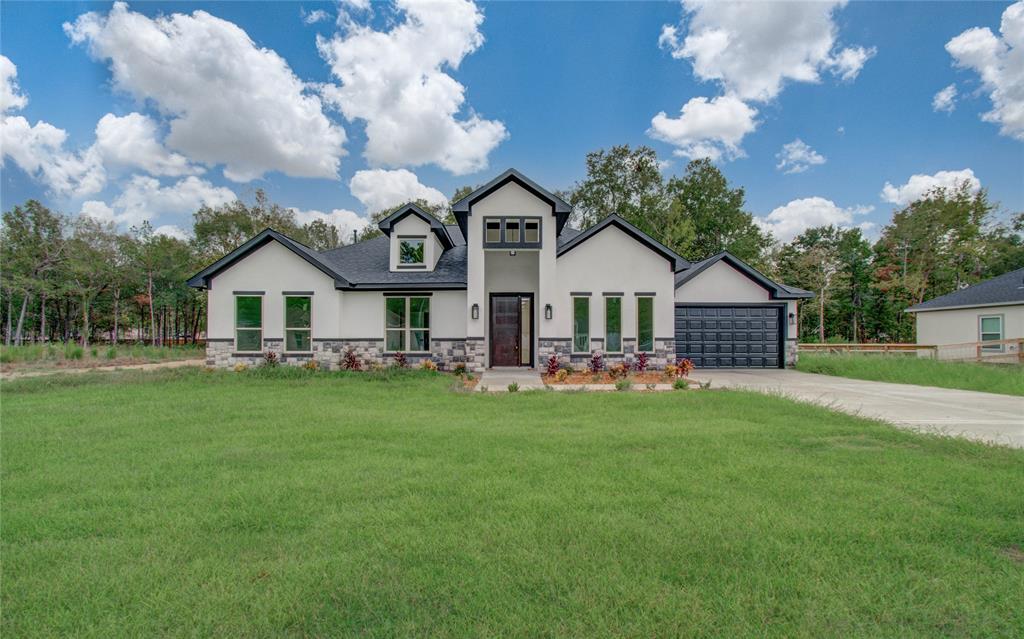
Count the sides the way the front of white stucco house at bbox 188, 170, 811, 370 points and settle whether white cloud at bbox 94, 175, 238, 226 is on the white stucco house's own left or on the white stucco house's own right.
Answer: on the white stucco house's own right

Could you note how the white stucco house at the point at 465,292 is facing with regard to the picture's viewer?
facing the viewer

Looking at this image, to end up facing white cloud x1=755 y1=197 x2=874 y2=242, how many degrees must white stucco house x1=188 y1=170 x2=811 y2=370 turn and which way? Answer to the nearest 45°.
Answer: approximately 135° to its left

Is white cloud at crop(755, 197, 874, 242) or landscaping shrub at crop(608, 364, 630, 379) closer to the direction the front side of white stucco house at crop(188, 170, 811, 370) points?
the landscaping shrub

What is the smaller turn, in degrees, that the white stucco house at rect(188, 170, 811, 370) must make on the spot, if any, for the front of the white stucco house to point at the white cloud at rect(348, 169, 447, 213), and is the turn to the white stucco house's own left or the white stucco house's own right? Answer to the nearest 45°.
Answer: approximately 180°

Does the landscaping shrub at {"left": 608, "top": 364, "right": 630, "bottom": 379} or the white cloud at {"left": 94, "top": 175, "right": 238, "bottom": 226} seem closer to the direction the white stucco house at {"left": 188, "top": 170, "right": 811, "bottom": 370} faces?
the landscaping shrub

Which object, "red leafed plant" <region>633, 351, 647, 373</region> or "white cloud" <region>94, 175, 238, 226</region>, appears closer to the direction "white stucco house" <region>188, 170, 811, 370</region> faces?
the red leafed plant

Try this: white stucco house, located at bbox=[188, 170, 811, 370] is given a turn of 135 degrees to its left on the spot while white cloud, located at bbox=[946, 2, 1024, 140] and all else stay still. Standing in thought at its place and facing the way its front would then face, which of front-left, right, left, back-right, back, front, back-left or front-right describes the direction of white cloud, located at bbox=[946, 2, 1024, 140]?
front-right
